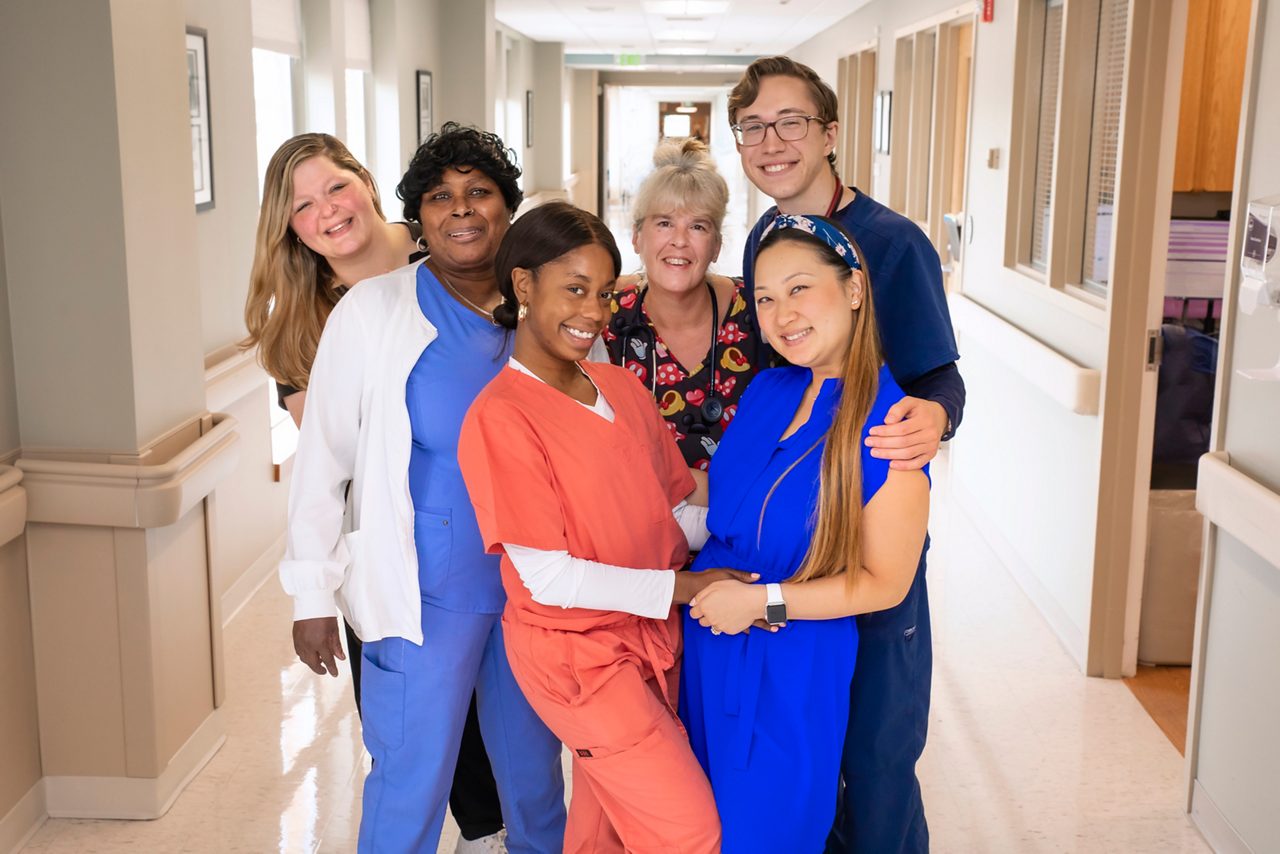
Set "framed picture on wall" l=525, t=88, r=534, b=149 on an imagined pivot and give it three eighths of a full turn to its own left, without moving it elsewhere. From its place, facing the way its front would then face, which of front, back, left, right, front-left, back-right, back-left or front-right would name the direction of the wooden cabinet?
back-left

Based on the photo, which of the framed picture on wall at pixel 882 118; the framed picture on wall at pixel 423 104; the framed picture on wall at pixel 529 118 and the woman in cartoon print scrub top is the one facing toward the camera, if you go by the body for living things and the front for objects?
the woman in cartoon print scrub top

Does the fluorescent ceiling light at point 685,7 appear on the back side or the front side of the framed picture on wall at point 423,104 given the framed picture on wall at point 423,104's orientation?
on the front side

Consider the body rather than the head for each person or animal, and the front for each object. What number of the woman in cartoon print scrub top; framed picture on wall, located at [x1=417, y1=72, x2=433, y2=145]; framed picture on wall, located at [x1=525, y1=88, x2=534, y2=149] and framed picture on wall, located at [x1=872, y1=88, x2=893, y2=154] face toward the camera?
1

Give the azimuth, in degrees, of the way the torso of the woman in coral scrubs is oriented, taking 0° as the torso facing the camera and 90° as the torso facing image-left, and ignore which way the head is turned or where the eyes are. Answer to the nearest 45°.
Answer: approximately 315°

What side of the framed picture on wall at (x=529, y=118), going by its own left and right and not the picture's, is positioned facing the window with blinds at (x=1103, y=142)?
right

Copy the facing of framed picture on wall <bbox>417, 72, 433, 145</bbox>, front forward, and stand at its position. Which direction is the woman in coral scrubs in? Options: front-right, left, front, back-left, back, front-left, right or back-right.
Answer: right

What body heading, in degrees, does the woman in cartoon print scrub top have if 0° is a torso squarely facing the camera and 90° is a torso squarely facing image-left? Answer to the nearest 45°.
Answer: approximately 0°

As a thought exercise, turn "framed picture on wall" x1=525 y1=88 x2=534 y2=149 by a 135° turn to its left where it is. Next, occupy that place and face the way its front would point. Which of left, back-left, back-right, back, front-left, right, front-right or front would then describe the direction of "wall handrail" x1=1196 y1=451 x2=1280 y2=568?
back-left

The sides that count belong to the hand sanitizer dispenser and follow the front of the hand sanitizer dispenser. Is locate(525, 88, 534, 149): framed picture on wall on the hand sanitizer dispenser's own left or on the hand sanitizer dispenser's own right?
on the hand sanitizer dispenser's own right

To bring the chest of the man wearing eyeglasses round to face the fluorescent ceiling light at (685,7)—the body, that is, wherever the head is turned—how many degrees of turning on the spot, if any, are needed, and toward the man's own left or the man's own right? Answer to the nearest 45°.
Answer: approximately 135° to the man's own right

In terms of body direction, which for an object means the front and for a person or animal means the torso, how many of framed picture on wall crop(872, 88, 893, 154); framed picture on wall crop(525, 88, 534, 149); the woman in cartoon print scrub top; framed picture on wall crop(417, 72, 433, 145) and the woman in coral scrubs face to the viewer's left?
1

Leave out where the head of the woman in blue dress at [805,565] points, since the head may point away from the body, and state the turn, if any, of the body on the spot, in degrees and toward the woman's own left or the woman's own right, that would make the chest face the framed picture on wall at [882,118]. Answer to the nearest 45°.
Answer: approximately 135° to the woman's own right

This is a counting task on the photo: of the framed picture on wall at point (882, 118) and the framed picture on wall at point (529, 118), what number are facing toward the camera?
0

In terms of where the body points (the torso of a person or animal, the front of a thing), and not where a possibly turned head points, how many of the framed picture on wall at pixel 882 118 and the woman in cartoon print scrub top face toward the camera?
1

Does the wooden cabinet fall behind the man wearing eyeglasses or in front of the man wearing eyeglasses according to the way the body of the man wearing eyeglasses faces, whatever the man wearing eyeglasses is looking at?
behind

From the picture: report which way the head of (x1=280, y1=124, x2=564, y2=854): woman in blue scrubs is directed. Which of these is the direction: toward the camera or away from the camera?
toward the camera

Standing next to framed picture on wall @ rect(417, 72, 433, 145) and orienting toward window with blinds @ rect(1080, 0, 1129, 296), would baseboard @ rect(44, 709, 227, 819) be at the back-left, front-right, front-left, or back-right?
front-right

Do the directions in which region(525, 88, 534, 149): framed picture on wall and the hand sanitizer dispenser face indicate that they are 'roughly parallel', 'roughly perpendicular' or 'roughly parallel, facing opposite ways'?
roughly parallel, facing opposite ways

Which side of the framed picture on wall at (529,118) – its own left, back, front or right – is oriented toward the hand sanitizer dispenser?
right

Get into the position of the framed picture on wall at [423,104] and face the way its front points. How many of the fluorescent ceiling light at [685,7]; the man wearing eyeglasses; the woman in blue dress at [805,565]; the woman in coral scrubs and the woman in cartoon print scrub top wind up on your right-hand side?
4

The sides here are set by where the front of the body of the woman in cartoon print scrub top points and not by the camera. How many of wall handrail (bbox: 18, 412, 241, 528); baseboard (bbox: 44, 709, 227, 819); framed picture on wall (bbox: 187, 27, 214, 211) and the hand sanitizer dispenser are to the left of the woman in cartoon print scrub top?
1
